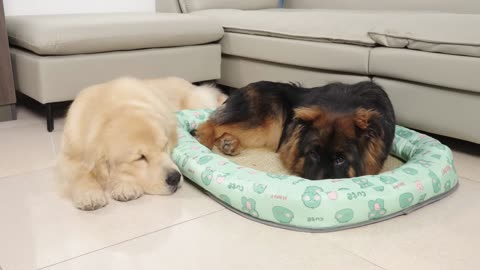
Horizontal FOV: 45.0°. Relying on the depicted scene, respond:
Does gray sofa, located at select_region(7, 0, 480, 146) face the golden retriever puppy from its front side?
yes

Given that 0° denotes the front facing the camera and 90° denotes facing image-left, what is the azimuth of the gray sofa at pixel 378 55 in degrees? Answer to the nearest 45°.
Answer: approximately 45°

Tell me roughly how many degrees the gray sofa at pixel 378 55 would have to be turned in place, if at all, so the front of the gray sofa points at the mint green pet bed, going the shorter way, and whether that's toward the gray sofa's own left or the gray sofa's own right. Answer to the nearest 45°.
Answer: approximately 45° to the gray sofa's own left

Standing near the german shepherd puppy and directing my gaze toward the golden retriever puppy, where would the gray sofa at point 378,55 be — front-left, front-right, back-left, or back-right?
back-right

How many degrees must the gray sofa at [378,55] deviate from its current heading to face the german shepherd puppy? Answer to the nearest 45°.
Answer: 0° — it already faces it
